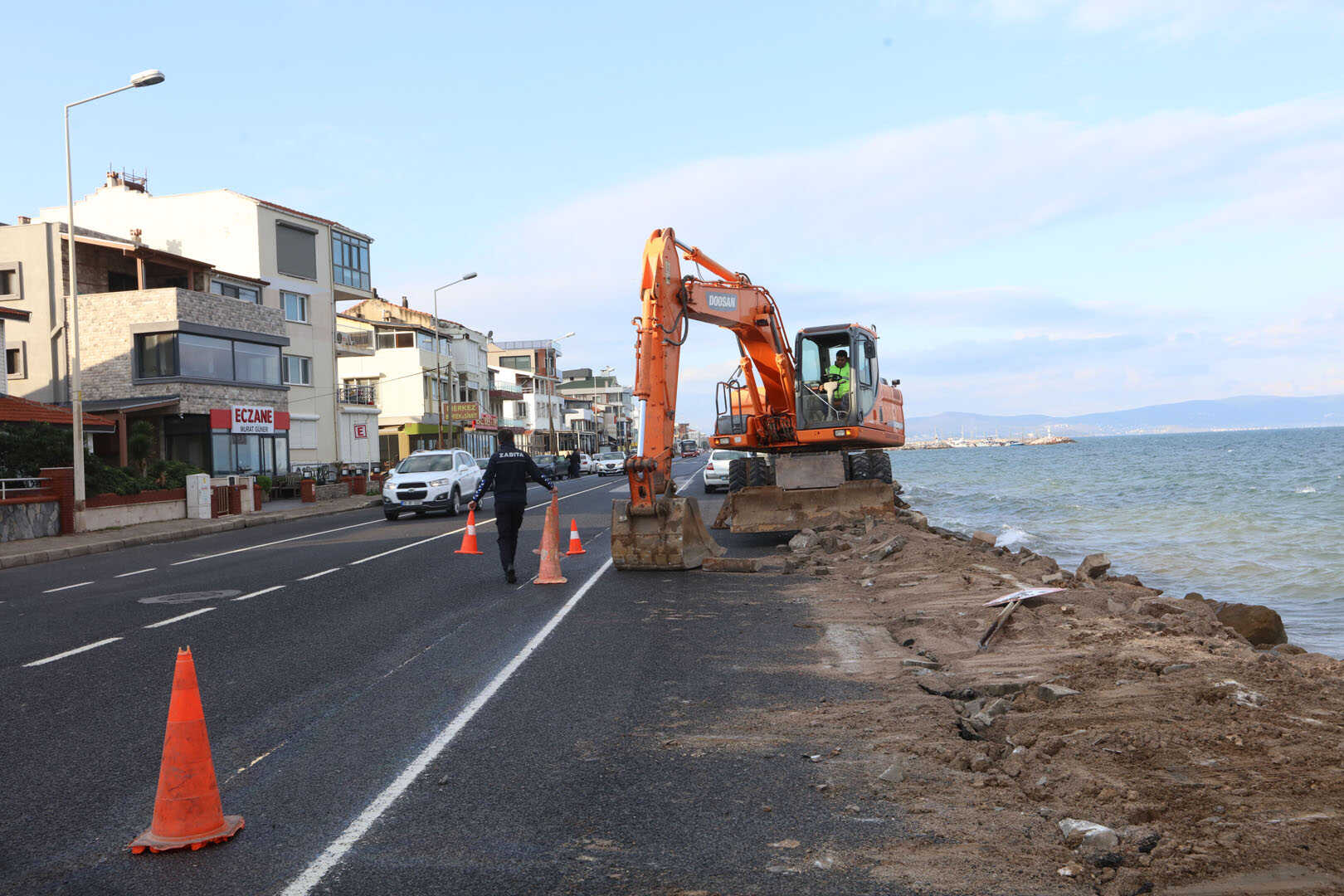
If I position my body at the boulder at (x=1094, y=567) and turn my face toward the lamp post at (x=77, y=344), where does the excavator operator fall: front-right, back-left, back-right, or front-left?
front-right

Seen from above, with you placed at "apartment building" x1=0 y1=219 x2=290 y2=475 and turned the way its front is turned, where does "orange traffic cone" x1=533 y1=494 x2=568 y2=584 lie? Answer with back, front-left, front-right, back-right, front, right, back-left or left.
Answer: front-right

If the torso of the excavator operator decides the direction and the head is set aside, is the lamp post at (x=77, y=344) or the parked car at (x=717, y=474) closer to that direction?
the lamp post

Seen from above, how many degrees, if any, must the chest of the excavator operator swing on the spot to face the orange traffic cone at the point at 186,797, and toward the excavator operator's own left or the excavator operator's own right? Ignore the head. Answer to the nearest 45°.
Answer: approximately 45° to the excavator operator's own left

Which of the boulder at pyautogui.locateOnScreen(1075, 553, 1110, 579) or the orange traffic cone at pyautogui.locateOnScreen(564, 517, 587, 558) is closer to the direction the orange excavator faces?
the orange traffic cone

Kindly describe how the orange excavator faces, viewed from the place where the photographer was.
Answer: facing the viewer and to the left of the viewer

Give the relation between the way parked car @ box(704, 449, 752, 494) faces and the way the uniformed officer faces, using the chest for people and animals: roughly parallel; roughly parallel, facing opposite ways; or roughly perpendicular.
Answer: roughly parallel

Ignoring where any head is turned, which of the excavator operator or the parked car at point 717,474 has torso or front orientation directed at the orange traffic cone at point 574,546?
the excavator operator

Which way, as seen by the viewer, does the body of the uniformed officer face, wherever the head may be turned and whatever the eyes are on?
away from the camera

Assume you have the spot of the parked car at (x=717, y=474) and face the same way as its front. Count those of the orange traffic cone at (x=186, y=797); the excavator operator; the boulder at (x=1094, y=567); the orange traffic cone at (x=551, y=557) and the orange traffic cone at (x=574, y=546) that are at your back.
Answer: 5

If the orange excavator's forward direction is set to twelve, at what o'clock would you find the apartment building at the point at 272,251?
The apartment building is roughly at 3 o'clock from the orange excavator.

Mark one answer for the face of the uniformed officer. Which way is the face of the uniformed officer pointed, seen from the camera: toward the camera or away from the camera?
away from the camera

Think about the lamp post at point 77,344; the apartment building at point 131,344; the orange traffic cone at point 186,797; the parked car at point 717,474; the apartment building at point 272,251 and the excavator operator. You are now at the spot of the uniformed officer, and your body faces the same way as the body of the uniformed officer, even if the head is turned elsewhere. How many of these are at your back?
1

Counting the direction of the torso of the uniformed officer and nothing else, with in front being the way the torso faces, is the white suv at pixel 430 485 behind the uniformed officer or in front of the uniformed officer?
in front

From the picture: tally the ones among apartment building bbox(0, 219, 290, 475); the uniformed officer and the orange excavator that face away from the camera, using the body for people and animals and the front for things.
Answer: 1

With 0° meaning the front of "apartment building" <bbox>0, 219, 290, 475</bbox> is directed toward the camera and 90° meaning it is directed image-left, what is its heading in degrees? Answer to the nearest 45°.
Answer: approximately 315°

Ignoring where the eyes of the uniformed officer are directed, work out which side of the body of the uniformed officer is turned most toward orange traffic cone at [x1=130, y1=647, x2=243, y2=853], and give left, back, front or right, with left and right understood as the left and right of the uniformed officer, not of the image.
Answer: back
